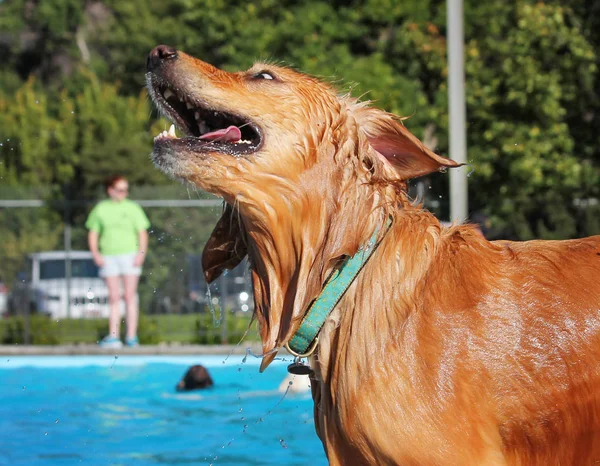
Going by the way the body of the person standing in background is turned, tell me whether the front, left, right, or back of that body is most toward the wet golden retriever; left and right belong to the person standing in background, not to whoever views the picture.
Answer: front

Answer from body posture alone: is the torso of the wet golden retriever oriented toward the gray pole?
no

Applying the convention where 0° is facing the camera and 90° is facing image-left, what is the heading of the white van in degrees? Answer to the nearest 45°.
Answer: approximately 315°

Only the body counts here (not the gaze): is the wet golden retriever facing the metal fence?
no

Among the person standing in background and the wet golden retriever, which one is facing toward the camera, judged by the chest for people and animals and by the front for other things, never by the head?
the person standing in background

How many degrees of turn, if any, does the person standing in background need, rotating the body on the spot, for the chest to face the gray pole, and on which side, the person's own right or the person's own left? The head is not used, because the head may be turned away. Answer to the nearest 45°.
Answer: approximately 45° to the person's own left

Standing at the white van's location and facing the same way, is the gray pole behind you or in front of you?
in front

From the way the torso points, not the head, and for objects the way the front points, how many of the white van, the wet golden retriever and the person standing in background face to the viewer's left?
1

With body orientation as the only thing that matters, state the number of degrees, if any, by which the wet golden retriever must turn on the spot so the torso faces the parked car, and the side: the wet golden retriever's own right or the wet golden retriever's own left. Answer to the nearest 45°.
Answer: approximately 90° to the wet golden retriever's own right

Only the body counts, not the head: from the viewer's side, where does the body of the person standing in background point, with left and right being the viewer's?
facing the viewer

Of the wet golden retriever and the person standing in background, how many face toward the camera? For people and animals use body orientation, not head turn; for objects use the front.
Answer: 1

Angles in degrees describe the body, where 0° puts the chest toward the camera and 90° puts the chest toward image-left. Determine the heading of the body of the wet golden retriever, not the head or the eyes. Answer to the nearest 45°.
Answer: approximately 90°

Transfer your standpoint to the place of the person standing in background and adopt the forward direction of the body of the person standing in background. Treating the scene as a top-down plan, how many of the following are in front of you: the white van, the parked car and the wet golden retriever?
1

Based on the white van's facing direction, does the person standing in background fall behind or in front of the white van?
in front

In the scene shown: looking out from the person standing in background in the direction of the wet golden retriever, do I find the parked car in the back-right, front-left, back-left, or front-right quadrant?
back-left
